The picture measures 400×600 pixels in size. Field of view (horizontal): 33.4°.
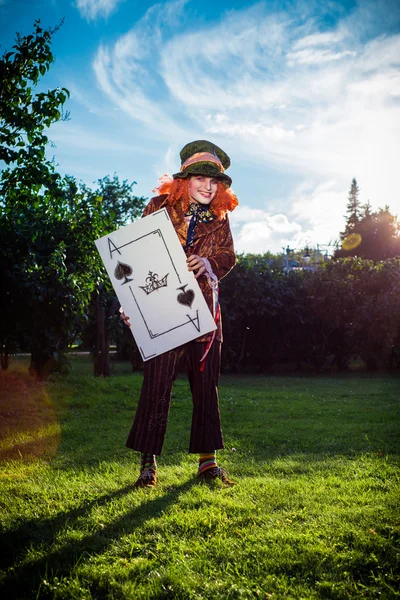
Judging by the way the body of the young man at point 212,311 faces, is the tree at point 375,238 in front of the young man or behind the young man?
behind

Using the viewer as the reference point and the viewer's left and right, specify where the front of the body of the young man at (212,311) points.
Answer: facing the viewer

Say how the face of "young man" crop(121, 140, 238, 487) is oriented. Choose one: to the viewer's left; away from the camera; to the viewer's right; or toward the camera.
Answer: toward the camera

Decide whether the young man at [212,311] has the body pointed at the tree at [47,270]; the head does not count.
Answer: no

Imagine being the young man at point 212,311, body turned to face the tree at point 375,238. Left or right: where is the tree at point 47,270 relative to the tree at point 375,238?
left
